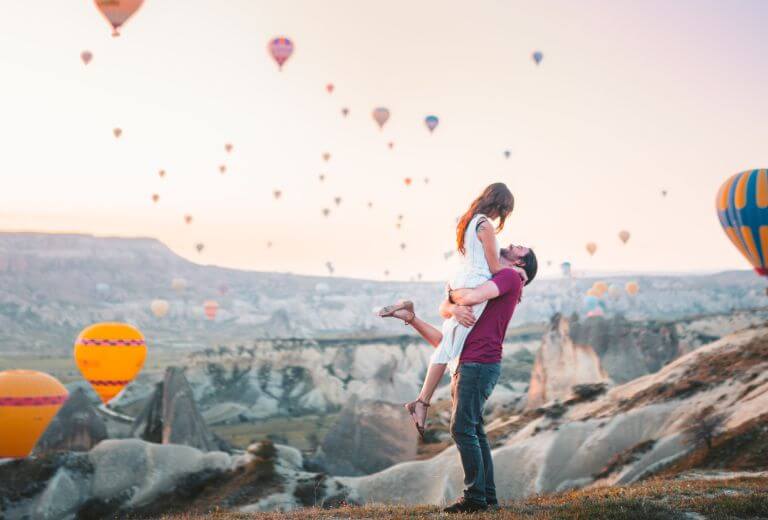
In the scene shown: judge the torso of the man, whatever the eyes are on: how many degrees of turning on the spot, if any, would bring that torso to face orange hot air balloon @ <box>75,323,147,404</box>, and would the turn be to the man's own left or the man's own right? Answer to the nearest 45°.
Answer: approximately 45° to the man's own right

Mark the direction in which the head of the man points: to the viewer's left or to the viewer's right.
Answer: to the viewer's left

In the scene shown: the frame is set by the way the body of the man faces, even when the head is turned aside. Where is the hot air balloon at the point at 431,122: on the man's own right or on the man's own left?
on the man's own right

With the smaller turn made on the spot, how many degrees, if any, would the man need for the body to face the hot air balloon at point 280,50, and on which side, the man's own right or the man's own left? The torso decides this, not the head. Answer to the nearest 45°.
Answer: approximately 90° to the man's own right

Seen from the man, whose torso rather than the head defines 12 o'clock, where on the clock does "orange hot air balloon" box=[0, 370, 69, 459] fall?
The orange hot air balloon is roughly at 2 o'clock from the man.

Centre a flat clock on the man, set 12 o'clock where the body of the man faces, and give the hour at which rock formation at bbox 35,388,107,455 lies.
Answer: The rock formation is roughly at 2 o'clock from the man.

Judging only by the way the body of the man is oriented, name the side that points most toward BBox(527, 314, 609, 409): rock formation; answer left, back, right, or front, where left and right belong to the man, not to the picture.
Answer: right

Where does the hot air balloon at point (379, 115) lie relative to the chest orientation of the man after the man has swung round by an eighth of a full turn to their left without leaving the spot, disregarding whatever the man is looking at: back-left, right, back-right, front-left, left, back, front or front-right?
back-right

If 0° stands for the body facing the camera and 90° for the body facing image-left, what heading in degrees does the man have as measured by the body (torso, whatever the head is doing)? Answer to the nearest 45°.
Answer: approximately 90°

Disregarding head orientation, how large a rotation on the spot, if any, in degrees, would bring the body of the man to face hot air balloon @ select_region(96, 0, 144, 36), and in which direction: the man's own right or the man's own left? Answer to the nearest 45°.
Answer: approximately 45° to the man's own right

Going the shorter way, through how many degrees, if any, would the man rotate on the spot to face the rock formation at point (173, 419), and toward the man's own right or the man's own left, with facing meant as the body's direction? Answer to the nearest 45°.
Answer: approximately 45° to the man's own right
